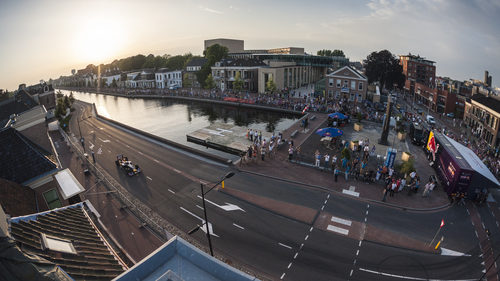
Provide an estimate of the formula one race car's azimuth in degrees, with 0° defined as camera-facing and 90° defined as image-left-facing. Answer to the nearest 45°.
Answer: approximately 315°

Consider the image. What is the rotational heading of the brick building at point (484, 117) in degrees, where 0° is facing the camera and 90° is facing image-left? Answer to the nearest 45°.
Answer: approximately 45°
